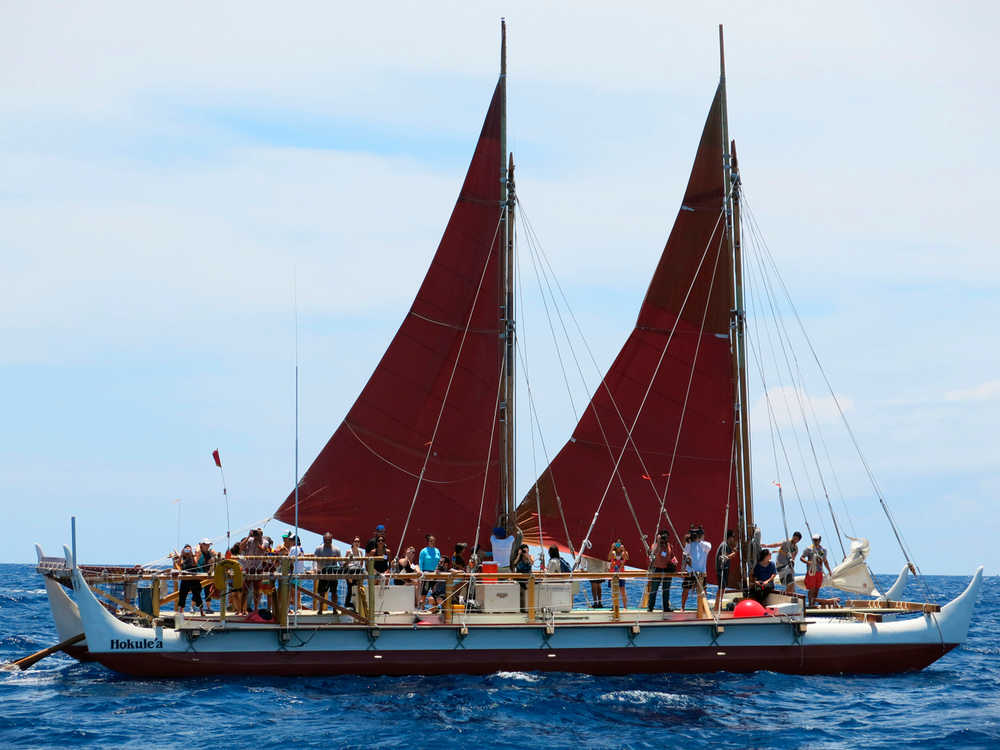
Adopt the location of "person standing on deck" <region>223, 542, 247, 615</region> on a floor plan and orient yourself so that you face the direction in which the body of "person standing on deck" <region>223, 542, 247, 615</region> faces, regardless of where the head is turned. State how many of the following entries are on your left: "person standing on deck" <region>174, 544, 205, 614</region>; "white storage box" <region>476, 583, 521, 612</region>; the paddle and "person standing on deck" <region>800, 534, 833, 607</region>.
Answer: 2

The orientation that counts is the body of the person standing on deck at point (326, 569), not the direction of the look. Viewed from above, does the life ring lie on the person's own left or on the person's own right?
on the person's own right

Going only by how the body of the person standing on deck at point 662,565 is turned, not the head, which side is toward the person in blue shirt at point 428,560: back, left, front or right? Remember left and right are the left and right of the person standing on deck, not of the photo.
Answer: right

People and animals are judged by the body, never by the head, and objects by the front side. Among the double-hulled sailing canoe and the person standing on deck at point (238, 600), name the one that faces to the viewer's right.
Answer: the double-hulled sailing canoe

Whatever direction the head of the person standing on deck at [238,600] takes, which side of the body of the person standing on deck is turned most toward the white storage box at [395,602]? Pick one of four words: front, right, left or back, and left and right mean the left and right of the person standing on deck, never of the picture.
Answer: left

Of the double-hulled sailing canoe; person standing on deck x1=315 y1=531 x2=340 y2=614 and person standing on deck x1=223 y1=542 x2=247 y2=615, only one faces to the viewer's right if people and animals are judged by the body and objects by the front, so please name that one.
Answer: the double-hulled sailing canoe

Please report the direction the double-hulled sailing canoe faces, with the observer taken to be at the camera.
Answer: facing to the right of the viewer
